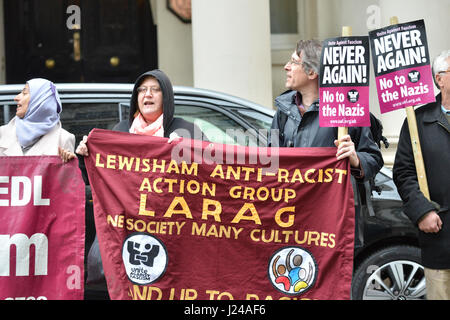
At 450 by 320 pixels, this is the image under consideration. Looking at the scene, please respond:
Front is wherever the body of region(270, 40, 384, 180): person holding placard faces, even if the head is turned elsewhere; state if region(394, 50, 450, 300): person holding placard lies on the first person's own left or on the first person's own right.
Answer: on the first person's own left

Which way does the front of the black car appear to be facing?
to the viewer's right

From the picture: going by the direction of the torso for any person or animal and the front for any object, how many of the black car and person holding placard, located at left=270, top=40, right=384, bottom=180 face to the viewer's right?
1

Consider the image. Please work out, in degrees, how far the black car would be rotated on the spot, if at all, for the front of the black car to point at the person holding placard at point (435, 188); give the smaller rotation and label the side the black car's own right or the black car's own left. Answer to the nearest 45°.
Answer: approximately 90° to the black car's own right

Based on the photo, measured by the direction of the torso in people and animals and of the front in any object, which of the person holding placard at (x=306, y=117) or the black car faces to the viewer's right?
the black car

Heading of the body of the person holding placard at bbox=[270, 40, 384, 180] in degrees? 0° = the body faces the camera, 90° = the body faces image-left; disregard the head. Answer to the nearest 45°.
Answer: approximately 45°
